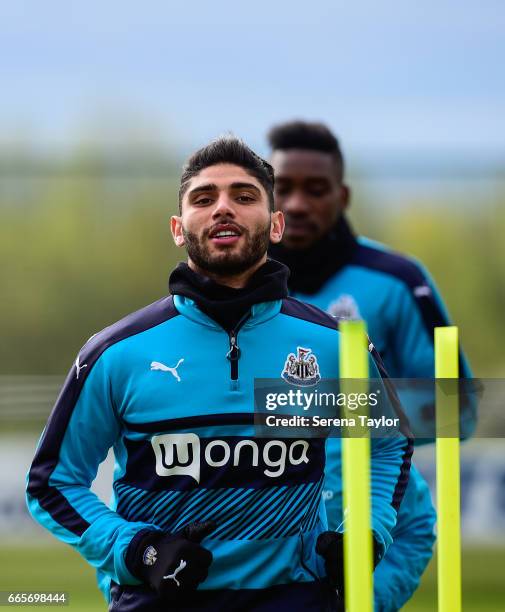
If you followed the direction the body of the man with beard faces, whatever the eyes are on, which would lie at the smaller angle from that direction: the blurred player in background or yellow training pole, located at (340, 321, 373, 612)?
the yellow training pole

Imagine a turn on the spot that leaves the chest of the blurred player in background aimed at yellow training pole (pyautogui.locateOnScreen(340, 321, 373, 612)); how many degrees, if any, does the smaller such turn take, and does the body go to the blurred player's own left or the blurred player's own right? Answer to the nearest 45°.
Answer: approximately 45° to the blurred player's own left

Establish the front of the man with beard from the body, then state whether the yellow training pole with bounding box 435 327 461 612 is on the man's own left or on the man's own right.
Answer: on the man's own left

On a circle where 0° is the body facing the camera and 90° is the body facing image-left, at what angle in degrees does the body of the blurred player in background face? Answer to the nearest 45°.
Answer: approximately 45°

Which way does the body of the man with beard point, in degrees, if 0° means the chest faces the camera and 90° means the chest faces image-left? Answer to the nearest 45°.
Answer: approximately 0°

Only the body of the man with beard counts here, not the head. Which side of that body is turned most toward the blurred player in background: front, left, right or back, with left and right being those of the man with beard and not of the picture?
back
